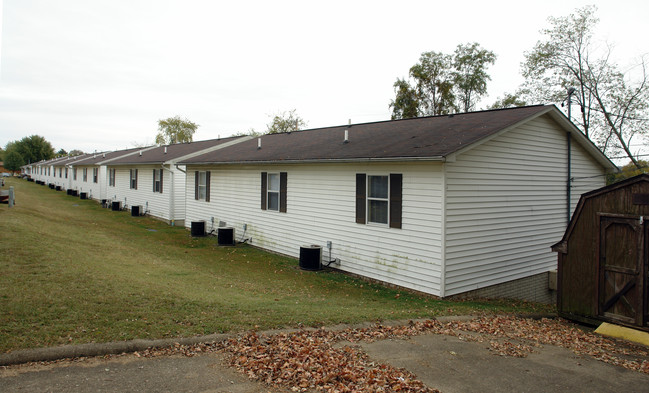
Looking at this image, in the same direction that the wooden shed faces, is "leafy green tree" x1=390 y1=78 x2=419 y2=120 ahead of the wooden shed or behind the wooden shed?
behind

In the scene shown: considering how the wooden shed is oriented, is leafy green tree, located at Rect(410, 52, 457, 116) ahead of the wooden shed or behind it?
behind

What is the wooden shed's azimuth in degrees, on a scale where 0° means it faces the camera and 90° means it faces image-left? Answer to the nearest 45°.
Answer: approximately 0°
